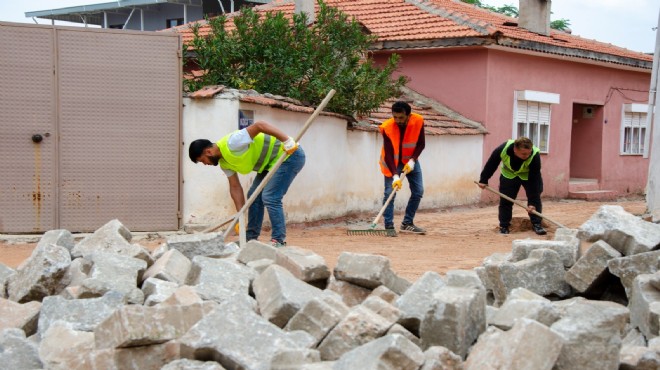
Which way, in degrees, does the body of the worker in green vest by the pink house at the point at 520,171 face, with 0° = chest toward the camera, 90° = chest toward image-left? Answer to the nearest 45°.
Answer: approximately 0°

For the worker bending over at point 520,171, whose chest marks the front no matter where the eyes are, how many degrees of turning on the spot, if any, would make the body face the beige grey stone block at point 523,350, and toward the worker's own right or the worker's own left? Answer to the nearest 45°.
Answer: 0° — they already face it

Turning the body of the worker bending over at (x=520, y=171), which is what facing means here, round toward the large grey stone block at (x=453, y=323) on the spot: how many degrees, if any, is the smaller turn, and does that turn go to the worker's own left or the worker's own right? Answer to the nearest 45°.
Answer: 0° — they already face it

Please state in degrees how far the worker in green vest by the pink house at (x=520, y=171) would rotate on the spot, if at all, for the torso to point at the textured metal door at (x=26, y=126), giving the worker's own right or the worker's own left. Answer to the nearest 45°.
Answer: approximately 90° to the worker's own right

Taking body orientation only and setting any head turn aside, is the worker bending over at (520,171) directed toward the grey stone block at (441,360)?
yes

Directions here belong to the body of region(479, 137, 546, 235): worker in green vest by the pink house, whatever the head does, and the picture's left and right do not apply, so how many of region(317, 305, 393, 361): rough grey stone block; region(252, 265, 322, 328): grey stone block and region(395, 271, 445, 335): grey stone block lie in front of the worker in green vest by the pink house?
3

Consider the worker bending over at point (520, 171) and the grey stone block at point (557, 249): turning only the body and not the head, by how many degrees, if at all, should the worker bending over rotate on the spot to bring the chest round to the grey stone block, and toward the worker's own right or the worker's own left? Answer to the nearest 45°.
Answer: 0° — they already face it

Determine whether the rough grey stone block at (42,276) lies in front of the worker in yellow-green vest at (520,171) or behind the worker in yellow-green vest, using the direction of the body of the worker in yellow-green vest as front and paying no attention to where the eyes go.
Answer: in front

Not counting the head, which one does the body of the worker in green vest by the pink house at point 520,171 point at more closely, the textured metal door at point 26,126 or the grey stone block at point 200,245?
the grey stone block
